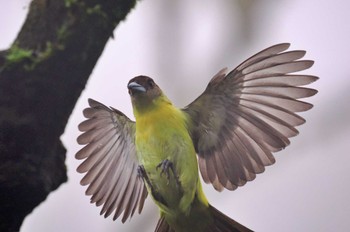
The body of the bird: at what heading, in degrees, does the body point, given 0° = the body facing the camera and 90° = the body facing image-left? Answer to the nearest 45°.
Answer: approximately 45°
